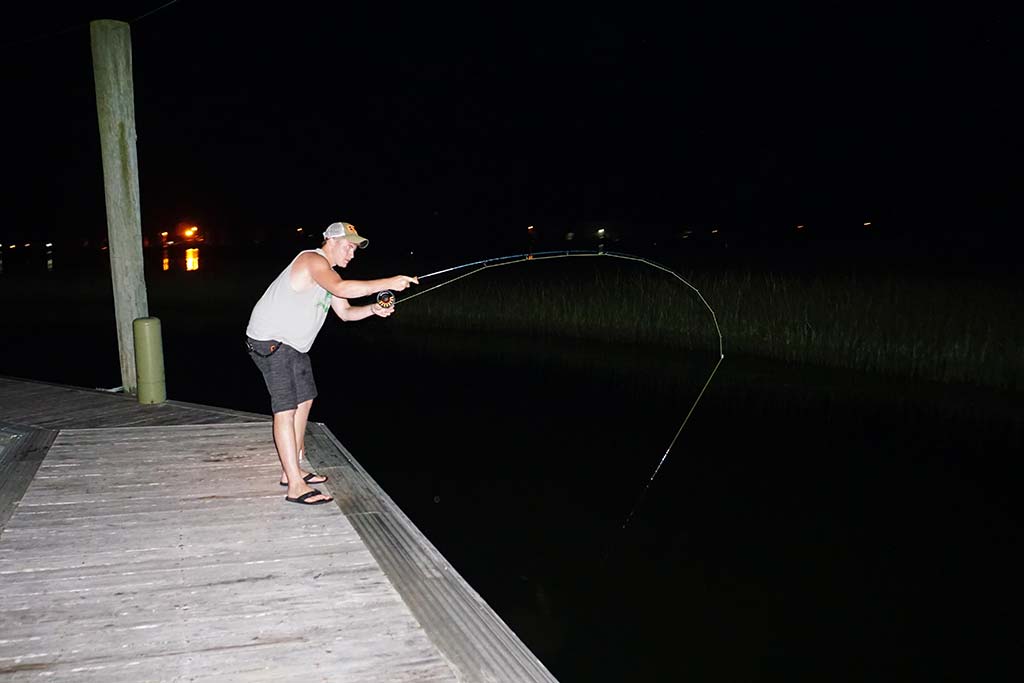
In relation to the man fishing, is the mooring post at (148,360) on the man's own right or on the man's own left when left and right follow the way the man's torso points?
on the man's own left

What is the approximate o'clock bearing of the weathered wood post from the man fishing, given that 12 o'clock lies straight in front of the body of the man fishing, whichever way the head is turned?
The weathered wood post is roughly at 8 o'clock from the man fishing.

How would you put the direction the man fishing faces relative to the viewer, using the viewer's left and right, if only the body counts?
facing to the right of the viewer
